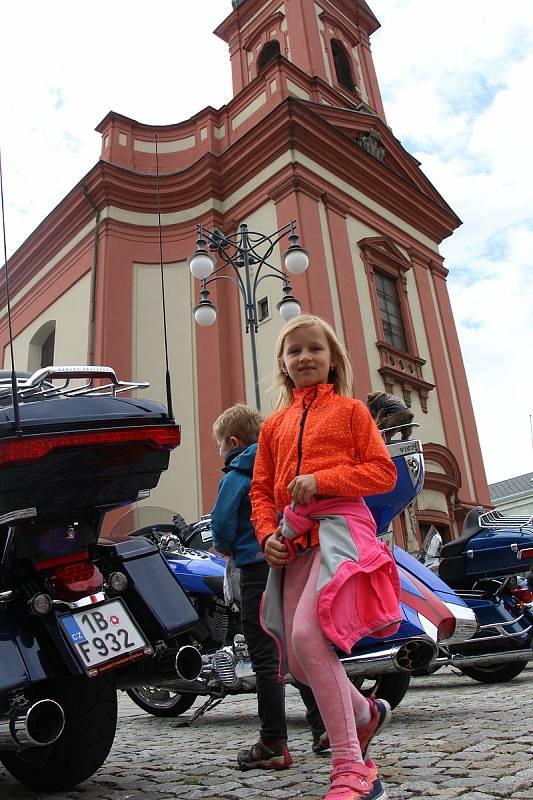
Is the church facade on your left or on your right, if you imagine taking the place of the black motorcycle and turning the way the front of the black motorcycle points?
on your right

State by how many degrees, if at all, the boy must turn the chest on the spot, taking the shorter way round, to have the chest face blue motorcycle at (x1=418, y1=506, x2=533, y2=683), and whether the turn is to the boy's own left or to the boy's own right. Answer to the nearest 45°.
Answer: approximately 135° to the boy's own right

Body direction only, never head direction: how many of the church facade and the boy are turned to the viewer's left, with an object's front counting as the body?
1

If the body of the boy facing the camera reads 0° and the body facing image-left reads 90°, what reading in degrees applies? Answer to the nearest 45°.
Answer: approximately 90°

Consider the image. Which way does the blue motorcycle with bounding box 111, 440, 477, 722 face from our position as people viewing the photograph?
facing away from the viewer and to the left of the viewer

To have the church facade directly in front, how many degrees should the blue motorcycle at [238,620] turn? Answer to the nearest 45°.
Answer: approximately 45° to its right

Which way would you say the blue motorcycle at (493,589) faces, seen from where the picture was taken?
facing away from the viewer and to the left of the viewer

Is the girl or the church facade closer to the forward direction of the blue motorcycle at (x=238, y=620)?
the church facade

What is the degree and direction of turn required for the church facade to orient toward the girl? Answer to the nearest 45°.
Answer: approximately 45° to its right
